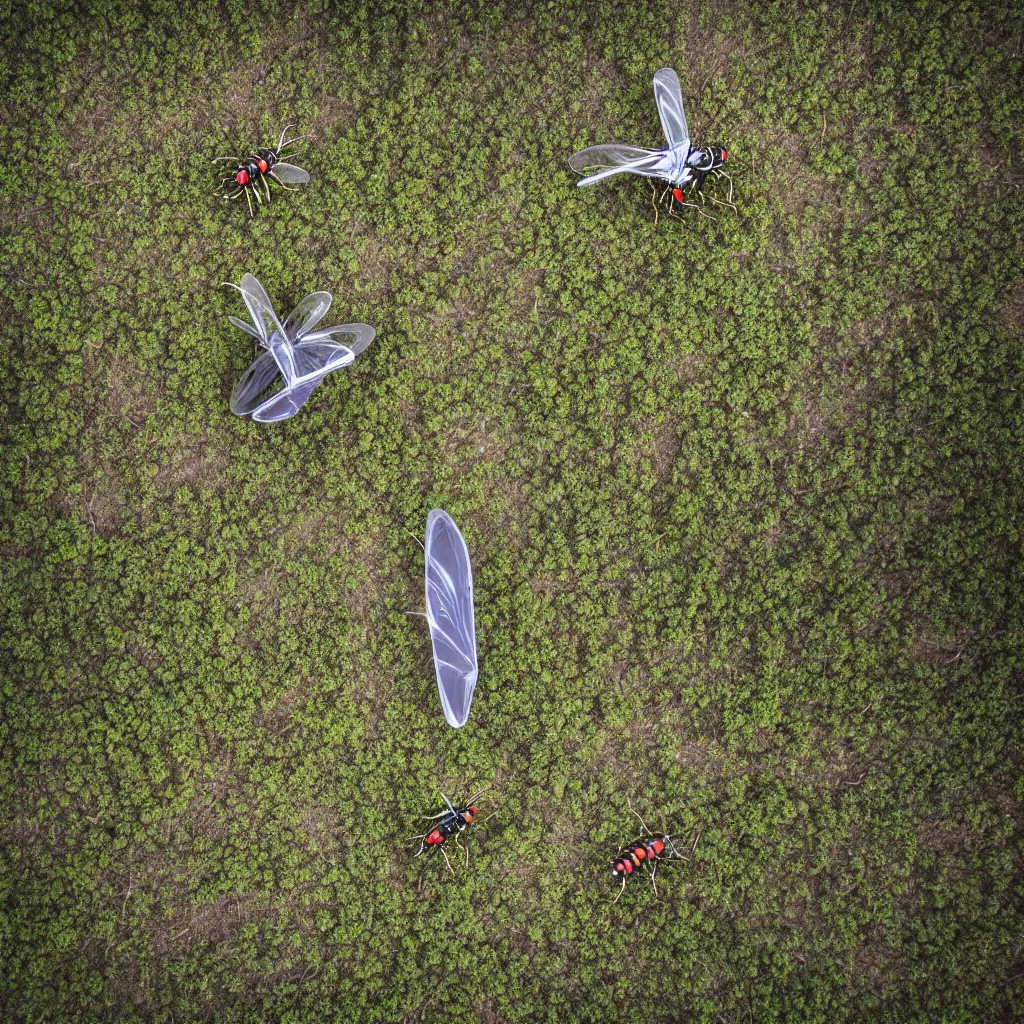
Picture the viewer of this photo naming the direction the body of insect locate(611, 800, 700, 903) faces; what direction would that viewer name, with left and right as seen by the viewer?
facing away from the viewer and to the right of the viewer

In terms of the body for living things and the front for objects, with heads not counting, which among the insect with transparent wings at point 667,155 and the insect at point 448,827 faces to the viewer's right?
the insect with transparent wings

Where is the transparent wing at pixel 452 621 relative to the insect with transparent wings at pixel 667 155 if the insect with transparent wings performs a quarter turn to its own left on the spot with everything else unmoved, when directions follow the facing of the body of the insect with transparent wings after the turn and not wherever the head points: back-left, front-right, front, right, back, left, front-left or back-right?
back-left

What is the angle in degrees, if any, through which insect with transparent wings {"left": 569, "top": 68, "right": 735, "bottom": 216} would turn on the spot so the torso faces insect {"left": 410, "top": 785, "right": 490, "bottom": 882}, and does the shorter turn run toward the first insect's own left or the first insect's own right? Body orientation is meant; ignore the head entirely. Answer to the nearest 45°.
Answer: approximately 135° to the first insect's own right

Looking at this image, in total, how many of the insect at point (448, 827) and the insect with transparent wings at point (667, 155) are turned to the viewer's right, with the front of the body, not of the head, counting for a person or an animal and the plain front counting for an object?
1

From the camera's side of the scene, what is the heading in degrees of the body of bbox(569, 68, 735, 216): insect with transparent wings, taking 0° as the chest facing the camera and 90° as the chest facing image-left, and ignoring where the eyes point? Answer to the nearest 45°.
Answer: approximately 270°
